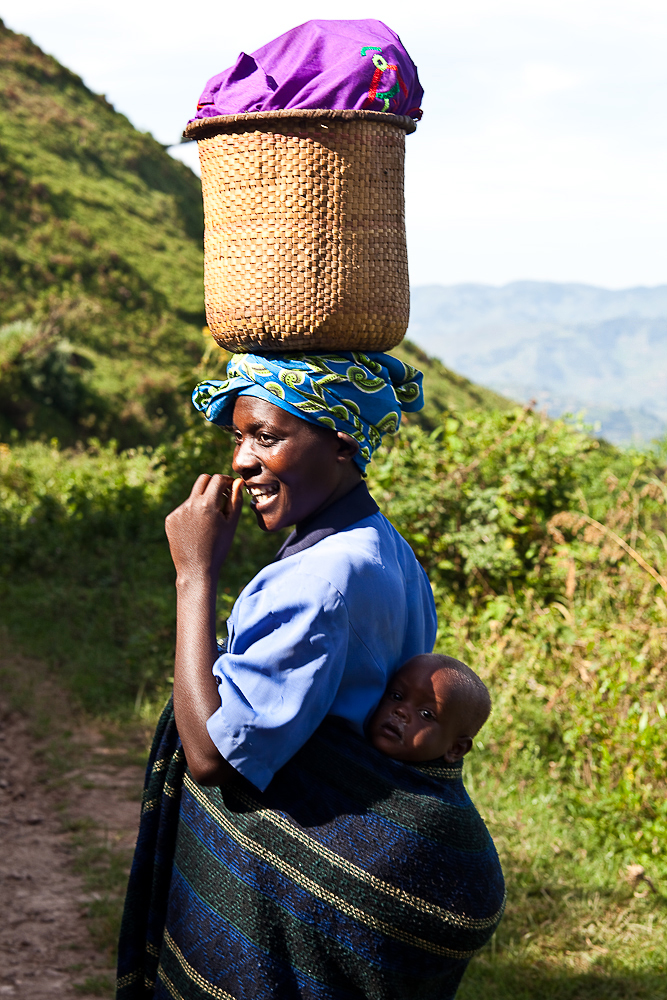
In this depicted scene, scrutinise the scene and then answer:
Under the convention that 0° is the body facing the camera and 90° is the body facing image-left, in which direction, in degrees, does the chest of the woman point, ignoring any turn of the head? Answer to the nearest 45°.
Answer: approximately 90°

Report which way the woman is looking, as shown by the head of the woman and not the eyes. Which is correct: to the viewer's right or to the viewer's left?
to the viewer's left
